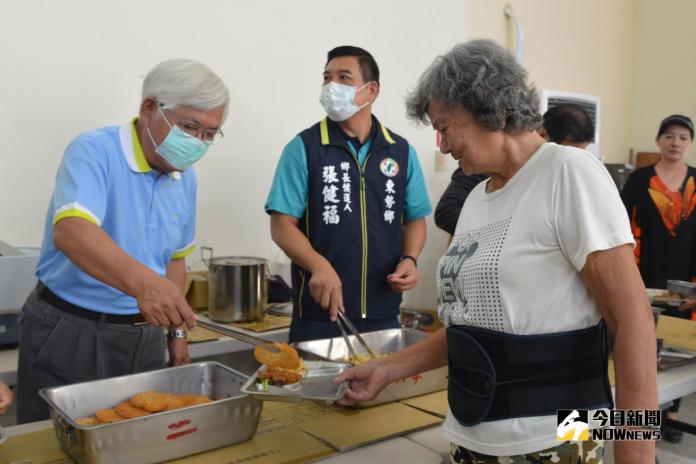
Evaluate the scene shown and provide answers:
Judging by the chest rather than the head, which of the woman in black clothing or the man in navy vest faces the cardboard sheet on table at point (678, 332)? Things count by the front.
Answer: the woman in black clothing

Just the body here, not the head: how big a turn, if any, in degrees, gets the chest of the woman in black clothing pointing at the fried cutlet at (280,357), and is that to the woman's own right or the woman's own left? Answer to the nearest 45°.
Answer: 0° — they already face it

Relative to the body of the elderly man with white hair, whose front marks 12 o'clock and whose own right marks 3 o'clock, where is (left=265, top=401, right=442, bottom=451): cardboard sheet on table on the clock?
The cardboard sheet on table is roughly at 12 o'clock from the elderly man with white hair.

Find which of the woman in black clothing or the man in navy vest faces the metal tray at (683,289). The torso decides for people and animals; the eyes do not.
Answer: the woman in black clothing

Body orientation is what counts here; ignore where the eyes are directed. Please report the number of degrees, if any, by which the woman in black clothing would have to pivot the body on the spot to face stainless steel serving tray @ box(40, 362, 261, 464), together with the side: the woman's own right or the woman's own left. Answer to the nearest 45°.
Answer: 0° — they already face it

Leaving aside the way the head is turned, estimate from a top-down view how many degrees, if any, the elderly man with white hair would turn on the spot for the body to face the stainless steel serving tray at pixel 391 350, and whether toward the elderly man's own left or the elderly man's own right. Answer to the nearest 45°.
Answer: approximately 45° to the elderly man's own left

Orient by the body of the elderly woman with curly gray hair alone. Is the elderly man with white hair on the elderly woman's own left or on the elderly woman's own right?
on the elderly woman's own right

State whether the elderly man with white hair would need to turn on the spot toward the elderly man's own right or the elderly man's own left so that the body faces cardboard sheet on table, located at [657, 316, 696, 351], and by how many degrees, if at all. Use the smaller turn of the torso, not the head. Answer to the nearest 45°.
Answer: approximately 45° to the elderly man's own left

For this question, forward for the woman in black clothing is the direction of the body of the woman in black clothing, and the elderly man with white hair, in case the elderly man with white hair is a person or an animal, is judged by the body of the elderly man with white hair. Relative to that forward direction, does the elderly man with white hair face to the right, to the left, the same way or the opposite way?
to the left

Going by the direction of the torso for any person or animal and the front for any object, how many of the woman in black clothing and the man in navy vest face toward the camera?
2

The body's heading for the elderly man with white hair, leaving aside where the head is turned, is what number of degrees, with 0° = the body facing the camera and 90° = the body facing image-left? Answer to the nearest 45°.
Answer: approximately 315°
